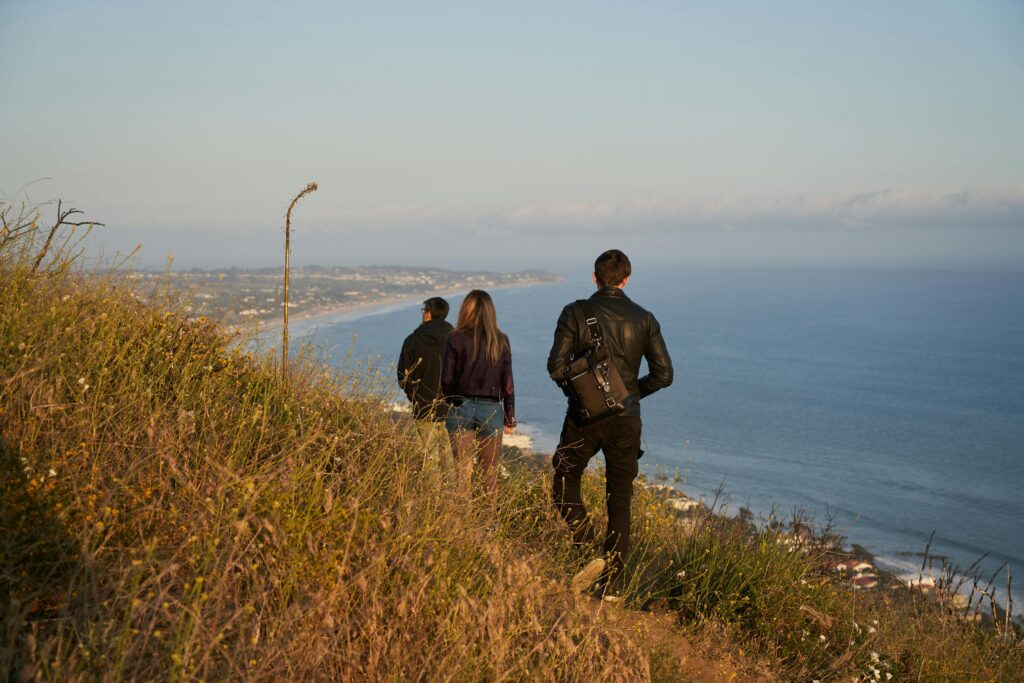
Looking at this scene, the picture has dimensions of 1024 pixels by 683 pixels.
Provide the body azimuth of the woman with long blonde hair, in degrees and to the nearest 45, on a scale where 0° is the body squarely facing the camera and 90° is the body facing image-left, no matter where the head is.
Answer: approximately 180°

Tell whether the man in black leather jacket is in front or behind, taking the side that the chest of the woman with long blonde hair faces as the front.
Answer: behind

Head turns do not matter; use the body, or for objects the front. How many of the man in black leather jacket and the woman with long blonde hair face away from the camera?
2

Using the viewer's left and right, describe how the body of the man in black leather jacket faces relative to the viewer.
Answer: facing away from the viewer

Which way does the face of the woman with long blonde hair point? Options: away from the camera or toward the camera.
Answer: away from the camera

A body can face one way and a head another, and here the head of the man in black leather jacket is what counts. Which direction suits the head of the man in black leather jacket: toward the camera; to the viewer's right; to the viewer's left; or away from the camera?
away from the camera

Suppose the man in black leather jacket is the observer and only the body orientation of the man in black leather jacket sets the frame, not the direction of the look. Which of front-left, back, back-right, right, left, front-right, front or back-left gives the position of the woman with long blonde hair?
front-left
